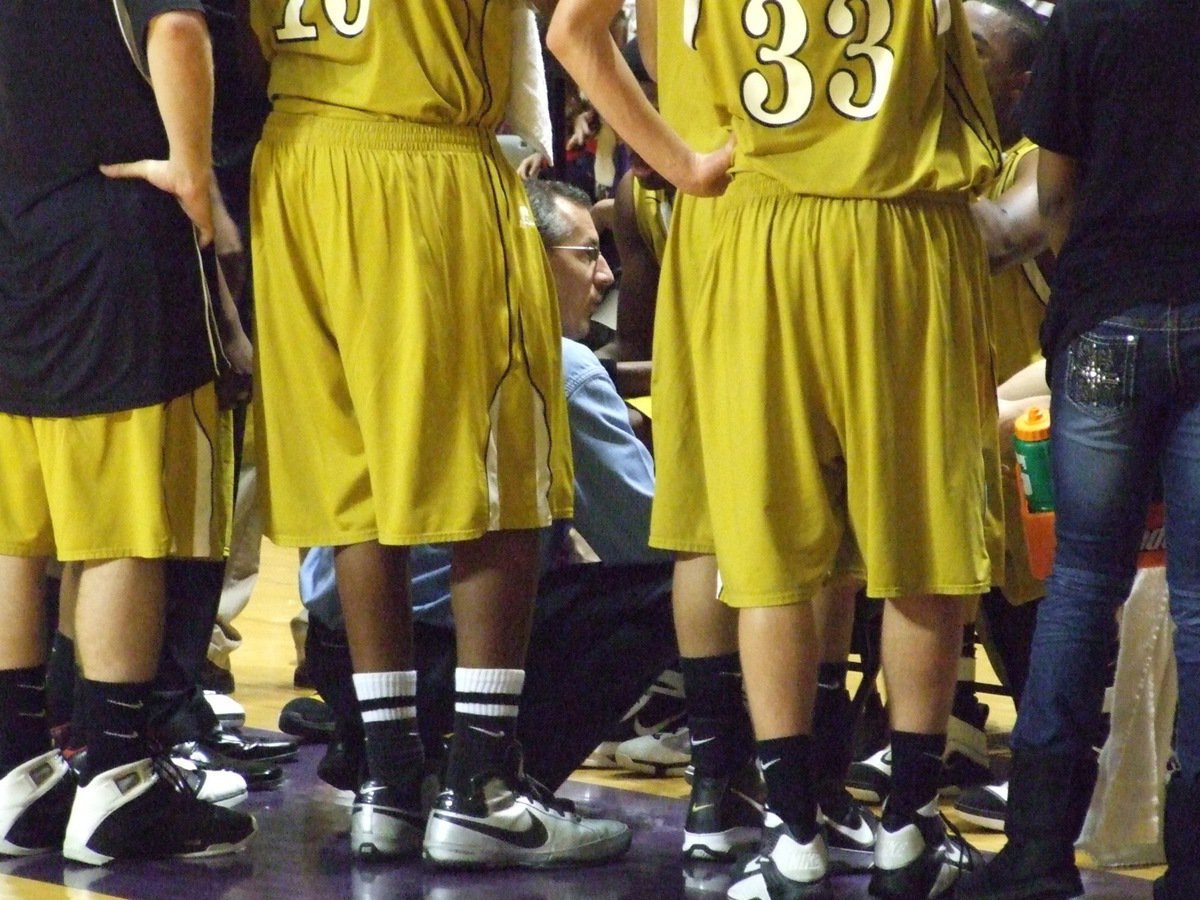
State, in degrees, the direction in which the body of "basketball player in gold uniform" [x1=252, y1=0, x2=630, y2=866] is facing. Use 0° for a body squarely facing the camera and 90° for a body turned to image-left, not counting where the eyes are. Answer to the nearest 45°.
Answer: approximately 225°

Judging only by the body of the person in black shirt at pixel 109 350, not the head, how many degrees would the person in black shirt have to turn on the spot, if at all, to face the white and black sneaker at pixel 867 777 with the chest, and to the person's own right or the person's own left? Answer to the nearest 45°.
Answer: approximately 45° to the person's own right

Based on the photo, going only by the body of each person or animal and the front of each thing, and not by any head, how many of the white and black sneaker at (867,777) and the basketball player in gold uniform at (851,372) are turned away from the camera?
1

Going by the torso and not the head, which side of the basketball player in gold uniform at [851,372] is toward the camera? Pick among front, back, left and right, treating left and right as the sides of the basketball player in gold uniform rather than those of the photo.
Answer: back

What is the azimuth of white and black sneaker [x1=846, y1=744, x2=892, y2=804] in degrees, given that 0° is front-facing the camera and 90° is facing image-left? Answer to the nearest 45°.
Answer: approximately 45°

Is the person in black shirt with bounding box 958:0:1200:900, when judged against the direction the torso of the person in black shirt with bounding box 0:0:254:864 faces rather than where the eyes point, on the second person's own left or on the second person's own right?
on the second person's own right

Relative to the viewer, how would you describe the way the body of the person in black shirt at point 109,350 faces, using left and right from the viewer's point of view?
facing away from the viewer and to the right of the viewer

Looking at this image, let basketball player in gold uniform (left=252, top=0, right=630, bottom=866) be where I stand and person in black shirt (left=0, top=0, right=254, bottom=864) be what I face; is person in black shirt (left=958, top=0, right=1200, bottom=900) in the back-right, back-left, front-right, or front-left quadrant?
back-left
